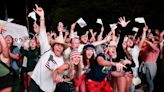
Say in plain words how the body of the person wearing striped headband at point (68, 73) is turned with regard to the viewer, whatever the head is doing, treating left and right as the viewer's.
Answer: facing the viewer and to the right of the viewer

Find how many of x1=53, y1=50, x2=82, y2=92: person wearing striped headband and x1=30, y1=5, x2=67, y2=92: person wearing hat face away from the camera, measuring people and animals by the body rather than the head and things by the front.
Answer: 0

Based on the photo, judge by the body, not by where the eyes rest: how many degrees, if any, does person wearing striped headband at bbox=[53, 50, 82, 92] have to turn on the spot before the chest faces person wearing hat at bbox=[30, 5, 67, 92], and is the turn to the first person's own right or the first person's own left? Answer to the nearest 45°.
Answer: approximately 135° to the first person's own right

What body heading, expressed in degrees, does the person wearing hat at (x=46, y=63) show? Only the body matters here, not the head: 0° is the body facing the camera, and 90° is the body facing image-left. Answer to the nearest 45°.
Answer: approximately 315°
